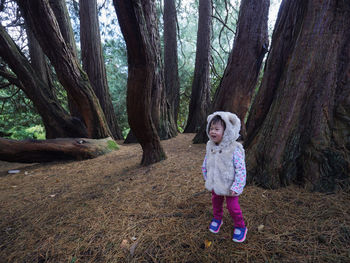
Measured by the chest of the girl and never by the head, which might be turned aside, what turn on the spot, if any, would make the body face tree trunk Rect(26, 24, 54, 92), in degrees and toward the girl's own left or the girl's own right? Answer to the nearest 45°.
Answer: approximately 90° to the girl's own right

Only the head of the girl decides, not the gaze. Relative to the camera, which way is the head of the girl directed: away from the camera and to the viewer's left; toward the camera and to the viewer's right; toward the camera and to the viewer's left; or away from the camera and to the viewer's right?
toward the camera and to the viewer's left

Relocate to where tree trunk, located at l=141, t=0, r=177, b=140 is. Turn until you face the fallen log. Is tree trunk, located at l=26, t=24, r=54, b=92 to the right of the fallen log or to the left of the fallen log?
right

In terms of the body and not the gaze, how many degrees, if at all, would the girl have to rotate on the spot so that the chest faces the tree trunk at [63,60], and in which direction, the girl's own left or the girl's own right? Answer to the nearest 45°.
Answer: approximately 90° to the girl's own right

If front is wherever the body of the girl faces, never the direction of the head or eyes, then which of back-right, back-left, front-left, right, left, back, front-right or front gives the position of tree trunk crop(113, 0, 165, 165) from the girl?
right

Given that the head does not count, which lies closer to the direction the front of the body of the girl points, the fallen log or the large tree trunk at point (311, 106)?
the fallen log

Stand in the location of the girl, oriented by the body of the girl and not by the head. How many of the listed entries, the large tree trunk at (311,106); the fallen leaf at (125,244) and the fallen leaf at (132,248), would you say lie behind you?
1

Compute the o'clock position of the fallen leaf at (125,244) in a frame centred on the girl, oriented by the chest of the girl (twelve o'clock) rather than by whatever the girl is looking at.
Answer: The fallen leaf is roughly at 1 o'clock from the girl.

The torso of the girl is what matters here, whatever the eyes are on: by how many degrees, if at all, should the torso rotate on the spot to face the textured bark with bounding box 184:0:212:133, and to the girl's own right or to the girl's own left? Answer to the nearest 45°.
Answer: approximately 135° to the girl's own right

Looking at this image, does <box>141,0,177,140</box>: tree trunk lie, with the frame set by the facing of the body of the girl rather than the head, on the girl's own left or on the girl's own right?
on the girl's own right

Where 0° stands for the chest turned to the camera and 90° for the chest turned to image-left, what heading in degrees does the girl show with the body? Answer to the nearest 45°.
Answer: approximately 45°

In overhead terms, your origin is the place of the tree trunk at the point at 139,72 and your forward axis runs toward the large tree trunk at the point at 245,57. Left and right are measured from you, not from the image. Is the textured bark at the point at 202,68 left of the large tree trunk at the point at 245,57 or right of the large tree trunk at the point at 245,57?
left
